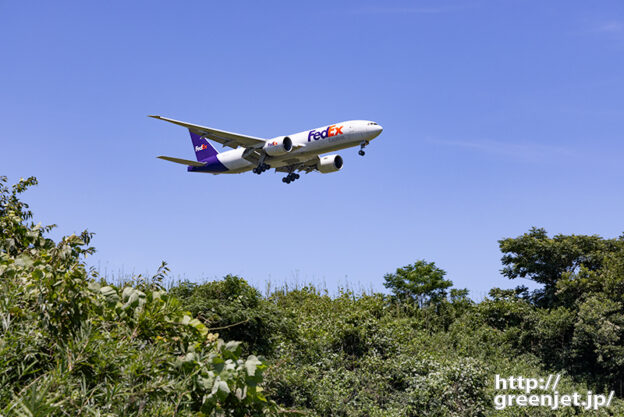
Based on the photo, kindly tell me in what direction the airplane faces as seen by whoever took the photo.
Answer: facing the viewer and to the right of the viewer

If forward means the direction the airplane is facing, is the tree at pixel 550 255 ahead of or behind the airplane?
ahead
